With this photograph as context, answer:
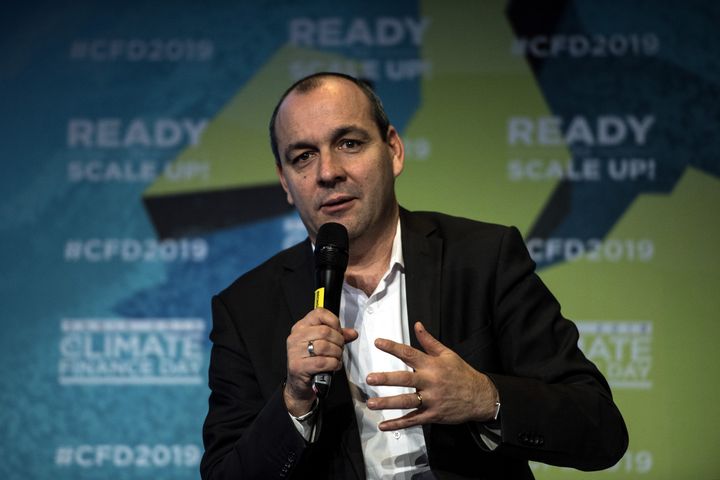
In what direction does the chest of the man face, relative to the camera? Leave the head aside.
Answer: toward the camera
